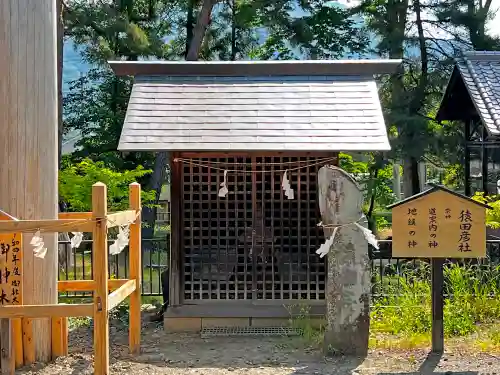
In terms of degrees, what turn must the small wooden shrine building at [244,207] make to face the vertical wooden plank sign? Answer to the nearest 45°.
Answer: approximately 45° to its right

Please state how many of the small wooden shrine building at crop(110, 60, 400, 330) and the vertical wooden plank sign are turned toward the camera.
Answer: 2

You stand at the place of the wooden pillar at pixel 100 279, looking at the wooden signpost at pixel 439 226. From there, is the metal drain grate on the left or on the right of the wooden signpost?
left

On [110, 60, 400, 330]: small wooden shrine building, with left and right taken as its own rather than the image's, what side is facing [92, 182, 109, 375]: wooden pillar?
front

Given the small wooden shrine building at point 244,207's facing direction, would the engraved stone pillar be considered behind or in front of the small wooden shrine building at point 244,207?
in front

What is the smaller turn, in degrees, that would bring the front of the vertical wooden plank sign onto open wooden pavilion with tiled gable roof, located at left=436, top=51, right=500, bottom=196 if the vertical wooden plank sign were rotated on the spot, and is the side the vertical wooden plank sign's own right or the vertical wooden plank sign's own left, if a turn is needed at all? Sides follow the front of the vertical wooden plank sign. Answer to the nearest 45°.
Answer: approximately 135° to the vertical wooden plank sign's own left

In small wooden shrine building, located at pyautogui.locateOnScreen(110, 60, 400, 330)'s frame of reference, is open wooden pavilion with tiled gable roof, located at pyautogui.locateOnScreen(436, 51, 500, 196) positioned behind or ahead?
behind

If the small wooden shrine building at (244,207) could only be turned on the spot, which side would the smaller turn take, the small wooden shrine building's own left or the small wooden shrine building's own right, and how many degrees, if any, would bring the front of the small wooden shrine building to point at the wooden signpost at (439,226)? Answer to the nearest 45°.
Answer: approximately 45° to the small wooden shrine building's own left

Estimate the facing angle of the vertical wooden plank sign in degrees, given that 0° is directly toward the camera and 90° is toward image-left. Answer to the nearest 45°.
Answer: approximately 0°

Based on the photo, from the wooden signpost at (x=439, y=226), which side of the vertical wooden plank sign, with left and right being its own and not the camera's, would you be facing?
left
